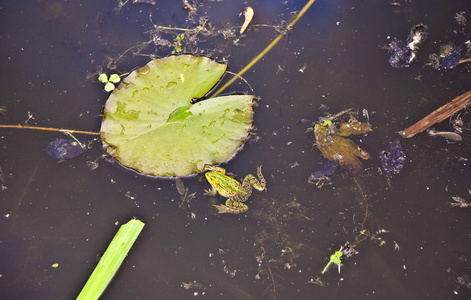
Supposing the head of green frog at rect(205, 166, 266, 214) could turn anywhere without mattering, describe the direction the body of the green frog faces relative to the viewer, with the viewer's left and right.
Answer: facing away from the viewer and to the left of the viewer

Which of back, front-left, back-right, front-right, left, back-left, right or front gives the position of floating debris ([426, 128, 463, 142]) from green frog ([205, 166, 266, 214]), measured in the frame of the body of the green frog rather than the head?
back-right

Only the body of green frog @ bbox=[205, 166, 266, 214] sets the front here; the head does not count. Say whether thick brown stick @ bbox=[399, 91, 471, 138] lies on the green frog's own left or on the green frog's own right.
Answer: on the green frog's own right

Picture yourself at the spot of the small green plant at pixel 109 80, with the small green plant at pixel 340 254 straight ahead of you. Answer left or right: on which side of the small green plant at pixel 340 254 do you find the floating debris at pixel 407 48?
left

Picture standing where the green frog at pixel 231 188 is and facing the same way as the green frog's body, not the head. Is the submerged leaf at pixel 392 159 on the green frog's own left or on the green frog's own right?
on the green frog's own right

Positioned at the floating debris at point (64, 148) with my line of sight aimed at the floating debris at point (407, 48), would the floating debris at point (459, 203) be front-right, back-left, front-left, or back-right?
front-right

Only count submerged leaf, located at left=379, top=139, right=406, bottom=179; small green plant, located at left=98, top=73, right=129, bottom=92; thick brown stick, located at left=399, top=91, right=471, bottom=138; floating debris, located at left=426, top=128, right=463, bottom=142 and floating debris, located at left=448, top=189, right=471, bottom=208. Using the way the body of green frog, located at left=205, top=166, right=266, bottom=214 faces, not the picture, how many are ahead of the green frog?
1

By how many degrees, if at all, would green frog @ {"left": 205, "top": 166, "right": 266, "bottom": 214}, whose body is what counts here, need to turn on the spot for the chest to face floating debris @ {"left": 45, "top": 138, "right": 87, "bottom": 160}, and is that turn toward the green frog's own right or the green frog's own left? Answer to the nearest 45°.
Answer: approximately 45° to the green frog's own left

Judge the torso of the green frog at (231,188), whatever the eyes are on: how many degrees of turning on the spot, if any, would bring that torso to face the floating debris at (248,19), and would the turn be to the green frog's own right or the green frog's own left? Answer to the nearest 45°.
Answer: approximately 45° to the green frog's own right

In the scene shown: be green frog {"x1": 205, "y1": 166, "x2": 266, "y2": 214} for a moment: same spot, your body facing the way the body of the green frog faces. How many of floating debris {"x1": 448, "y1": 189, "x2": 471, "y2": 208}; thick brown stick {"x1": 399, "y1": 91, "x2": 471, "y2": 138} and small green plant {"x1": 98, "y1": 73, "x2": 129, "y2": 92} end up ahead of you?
1

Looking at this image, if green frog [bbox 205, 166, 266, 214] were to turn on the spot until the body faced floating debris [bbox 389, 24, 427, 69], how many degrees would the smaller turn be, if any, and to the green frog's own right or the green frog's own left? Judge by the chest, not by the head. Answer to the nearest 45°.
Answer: approximately 90° to the green frog's own right

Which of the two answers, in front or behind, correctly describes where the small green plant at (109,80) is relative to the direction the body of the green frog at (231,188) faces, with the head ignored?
in front

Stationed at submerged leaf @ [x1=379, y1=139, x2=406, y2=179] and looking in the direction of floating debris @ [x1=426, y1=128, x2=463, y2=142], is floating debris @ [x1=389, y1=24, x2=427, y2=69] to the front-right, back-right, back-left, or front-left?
front-left
